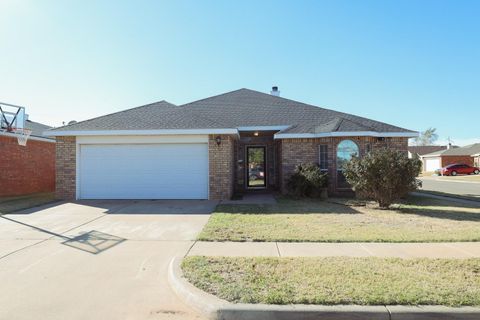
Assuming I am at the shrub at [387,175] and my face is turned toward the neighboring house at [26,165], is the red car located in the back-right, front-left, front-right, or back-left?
back-right

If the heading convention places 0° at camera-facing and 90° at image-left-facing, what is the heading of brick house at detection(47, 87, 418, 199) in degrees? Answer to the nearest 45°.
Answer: approximately 0°

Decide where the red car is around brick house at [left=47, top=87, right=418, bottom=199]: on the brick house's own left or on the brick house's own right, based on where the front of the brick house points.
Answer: on the brick house's own left

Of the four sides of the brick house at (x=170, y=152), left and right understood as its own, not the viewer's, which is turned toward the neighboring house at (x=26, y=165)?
right

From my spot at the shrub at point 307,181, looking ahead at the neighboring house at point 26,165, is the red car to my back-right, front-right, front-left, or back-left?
back-right

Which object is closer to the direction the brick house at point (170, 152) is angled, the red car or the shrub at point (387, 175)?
the shrub

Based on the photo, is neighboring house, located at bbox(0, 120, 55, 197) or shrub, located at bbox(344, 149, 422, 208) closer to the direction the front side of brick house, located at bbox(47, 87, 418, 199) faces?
the shrub
